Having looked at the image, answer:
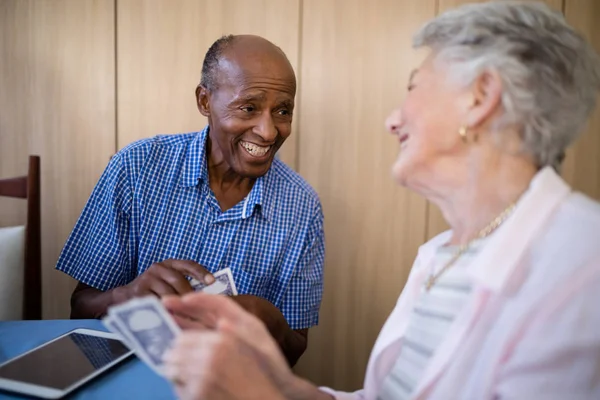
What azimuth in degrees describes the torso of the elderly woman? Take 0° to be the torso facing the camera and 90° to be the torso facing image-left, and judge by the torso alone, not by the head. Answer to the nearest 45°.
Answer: approximately 90°

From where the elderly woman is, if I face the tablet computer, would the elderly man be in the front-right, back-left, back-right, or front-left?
front-right

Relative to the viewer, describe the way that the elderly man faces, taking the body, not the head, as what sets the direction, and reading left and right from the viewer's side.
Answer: facing the viewer and to the right of the viewer

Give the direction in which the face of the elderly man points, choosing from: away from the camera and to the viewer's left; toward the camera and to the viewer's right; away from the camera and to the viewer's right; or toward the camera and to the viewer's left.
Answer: toward the camera and to the viewer's right

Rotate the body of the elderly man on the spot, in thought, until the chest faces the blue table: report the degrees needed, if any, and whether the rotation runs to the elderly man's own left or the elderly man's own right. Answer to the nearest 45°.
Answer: approximately 45° to the elderly man's own right

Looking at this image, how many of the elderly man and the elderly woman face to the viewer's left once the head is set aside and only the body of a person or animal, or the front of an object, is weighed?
1

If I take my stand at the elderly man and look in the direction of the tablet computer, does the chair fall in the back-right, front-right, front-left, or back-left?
back-right

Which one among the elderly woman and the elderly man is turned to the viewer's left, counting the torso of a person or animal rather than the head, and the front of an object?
the elderly woman
